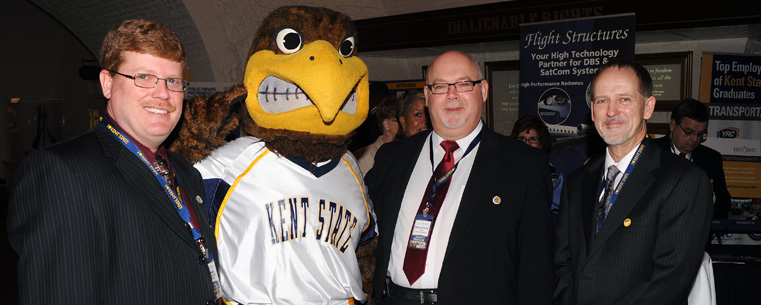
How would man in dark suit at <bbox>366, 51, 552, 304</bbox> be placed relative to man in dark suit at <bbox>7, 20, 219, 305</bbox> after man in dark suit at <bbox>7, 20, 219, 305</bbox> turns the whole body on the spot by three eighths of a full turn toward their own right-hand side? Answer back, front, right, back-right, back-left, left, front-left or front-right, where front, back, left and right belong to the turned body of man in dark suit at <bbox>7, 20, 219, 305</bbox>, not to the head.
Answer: back

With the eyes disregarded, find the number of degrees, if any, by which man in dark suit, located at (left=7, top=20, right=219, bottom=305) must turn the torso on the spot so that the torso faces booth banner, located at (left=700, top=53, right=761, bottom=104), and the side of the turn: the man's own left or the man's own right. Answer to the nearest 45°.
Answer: approximately 45° to the man's own left

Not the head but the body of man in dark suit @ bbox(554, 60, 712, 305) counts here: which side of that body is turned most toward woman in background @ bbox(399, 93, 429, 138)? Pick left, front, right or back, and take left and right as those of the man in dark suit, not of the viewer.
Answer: right

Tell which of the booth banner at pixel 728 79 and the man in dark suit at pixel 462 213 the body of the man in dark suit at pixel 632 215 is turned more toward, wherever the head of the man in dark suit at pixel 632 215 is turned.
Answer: the man in dark suit

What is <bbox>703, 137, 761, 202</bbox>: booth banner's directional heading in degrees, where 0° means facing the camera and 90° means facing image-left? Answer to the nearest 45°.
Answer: approximately 0°

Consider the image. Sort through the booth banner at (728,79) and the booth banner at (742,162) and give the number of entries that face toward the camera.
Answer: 2

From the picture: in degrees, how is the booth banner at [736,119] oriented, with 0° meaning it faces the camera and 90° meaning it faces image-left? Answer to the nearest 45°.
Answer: approximately 0°

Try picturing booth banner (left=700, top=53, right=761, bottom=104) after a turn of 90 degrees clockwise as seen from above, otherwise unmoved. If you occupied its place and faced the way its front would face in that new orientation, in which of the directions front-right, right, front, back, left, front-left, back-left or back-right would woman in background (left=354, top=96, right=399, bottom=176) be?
front-left
